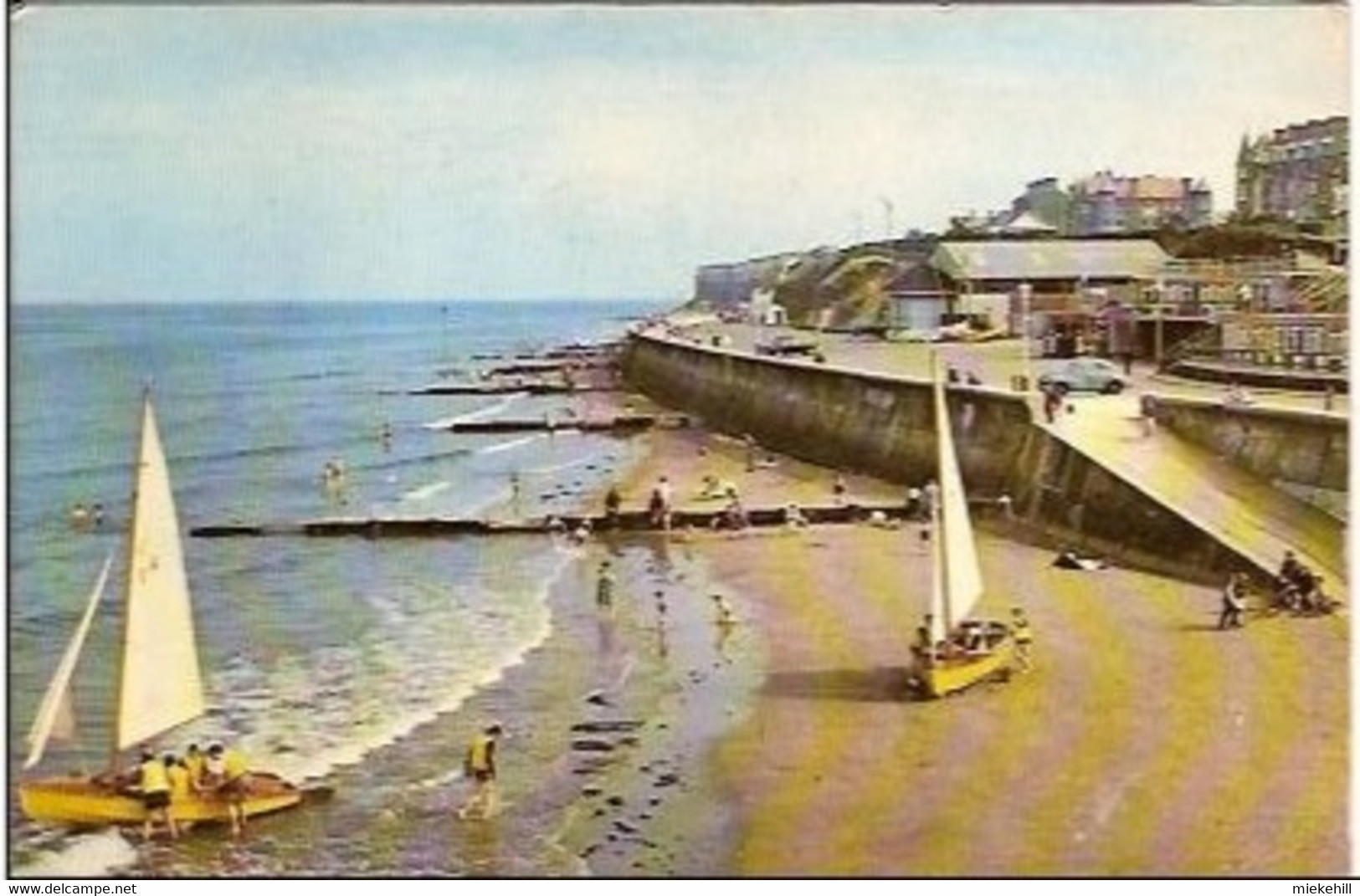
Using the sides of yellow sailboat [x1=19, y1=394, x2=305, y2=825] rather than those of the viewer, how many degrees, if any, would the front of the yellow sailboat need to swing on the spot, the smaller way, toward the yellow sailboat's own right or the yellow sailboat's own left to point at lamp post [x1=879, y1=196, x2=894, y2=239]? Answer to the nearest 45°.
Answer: approximately 90° to the yellow sailboat's own right

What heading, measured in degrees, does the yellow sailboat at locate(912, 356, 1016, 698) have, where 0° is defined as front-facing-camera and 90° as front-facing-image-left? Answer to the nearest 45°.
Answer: approximately 45°

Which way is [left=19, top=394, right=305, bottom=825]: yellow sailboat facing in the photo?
to the viewer's left

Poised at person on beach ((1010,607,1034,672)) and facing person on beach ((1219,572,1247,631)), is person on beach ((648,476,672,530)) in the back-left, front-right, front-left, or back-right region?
back-left

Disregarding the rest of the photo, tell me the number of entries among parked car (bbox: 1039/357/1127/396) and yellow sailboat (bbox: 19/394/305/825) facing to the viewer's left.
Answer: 2

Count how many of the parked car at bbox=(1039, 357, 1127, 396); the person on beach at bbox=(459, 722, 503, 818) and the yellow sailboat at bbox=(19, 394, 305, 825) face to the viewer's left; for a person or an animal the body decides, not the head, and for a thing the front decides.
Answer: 2
